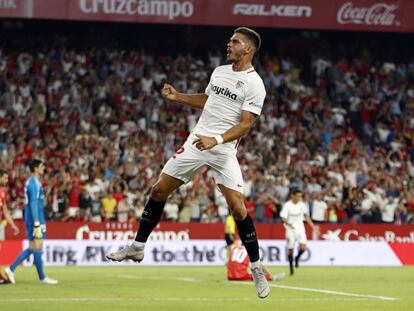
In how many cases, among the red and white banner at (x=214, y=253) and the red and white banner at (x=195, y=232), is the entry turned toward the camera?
2

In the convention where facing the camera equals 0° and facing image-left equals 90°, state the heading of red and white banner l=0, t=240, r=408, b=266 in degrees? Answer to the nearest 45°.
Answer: approximately 0°

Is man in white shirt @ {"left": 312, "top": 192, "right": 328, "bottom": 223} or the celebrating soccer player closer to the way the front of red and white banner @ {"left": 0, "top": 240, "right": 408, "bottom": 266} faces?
the celebrating soccer player

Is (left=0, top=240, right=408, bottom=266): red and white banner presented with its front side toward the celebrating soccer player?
yes

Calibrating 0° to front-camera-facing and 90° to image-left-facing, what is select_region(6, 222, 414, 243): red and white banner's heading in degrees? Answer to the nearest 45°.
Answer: approximately 0°
